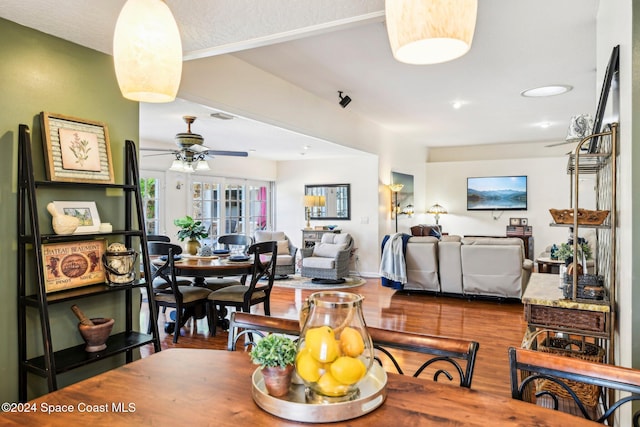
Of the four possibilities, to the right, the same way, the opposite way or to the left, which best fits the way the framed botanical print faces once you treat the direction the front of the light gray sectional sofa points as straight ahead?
to the right

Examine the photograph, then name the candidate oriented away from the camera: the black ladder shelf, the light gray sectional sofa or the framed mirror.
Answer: the light gray sectional sofa

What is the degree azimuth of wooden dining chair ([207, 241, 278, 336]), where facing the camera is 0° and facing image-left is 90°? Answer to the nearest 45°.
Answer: approximately 135°

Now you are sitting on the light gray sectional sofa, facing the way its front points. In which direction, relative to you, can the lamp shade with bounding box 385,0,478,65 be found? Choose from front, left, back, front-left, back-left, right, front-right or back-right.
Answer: back

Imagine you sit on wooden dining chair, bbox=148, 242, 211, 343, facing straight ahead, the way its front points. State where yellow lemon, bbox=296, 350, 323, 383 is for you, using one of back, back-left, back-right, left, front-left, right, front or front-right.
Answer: back-right

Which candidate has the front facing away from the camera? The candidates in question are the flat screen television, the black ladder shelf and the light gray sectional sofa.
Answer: the light gray sectional sofa

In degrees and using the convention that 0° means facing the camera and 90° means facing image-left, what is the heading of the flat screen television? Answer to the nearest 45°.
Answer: approximately 0°

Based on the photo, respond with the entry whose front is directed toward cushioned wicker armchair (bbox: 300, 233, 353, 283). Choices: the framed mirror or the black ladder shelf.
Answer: the framed mirror

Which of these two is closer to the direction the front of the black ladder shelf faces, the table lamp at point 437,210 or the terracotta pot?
the terracotta pot

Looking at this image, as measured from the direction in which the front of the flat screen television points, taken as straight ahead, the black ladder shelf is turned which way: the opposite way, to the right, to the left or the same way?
to the left

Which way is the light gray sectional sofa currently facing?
away from the camera

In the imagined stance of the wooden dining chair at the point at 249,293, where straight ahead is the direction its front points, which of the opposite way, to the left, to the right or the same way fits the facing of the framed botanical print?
the opposite way

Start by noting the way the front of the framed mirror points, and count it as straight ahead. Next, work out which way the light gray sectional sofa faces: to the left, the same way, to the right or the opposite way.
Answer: the opposite way

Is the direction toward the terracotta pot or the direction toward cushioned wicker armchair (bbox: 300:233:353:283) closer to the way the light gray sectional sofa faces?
the cushioned wicker armchair

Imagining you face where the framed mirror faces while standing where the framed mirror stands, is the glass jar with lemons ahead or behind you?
ahead

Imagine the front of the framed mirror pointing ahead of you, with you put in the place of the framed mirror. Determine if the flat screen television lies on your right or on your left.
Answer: on your left
